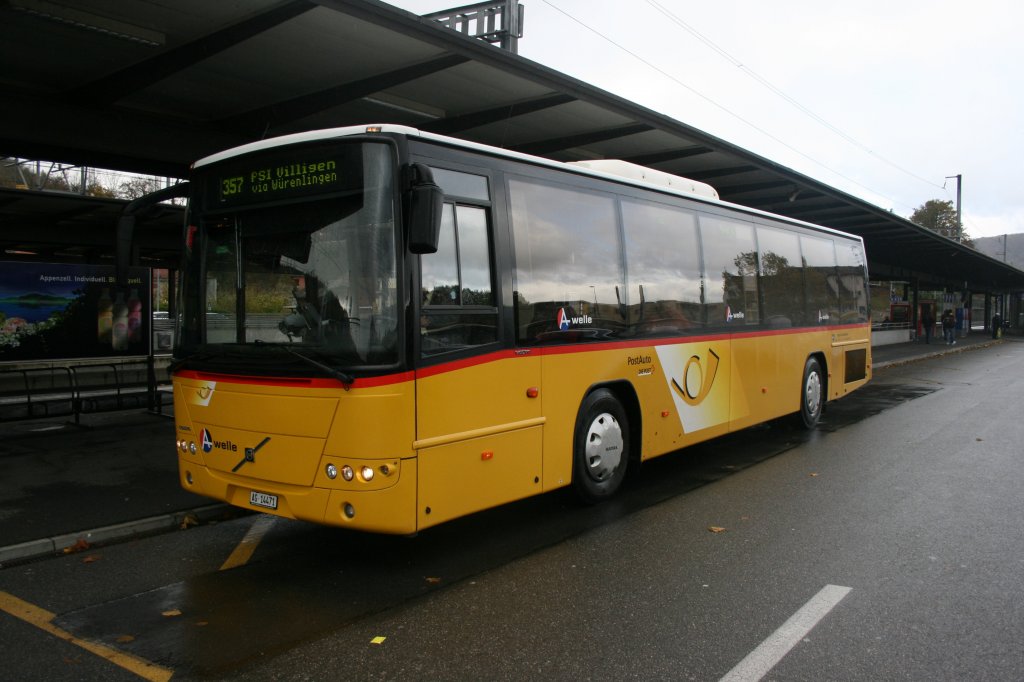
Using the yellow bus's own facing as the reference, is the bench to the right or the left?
on its right

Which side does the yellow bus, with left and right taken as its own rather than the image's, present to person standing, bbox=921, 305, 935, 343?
back

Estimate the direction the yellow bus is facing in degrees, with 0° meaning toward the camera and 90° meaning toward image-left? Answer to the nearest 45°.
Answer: approximately 45°

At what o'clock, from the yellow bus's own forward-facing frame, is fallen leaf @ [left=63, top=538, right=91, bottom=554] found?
The fallen leaf is roughly at 12 o'clock from the yellow bus.

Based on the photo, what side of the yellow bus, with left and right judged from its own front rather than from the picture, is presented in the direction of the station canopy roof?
right

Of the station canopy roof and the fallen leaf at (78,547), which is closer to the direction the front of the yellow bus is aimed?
the fallen leaf
